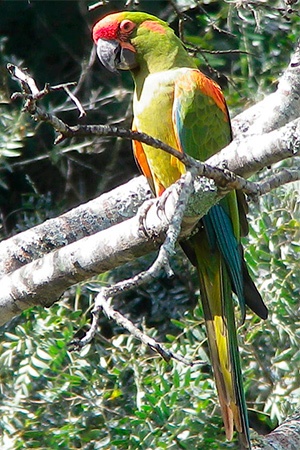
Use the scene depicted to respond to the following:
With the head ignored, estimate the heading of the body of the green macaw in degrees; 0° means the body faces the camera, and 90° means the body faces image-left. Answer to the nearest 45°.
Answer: approximately 45°
